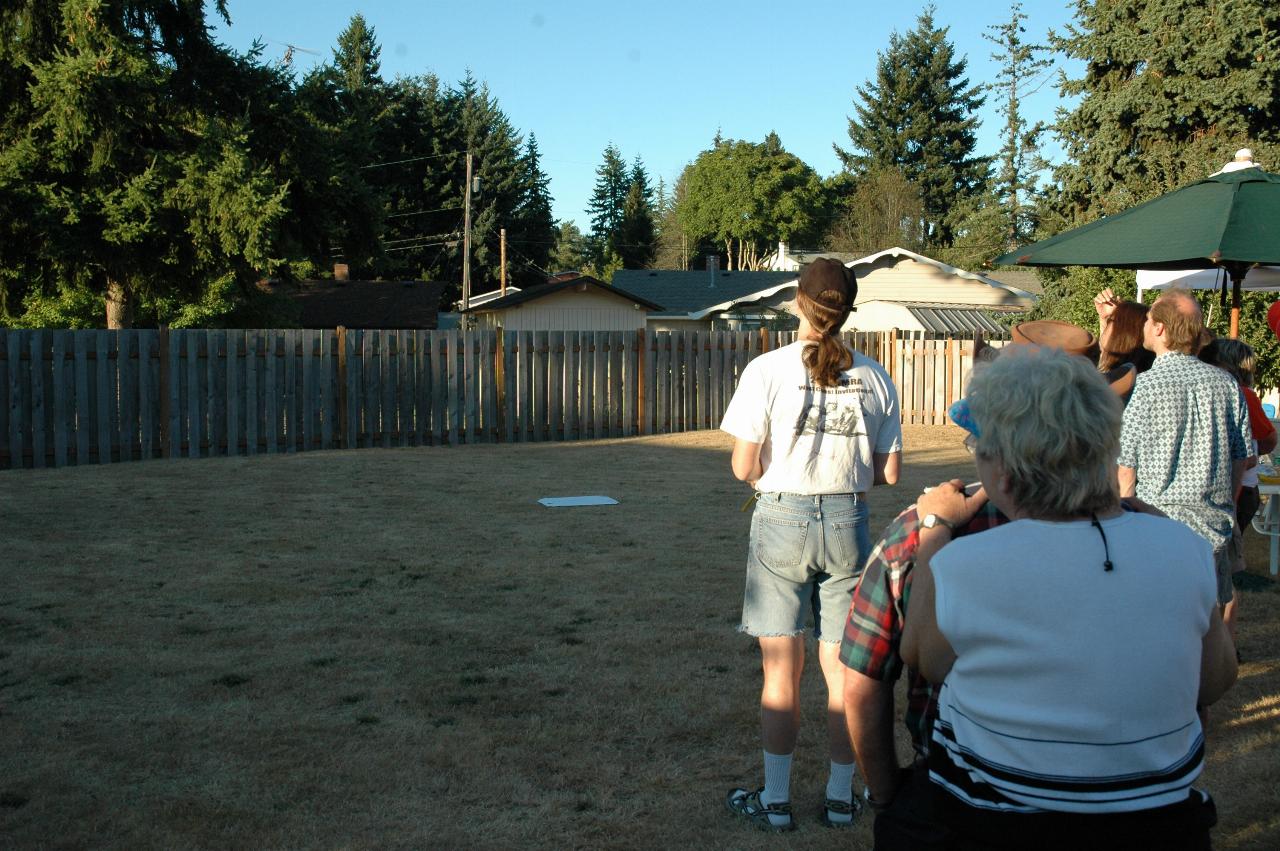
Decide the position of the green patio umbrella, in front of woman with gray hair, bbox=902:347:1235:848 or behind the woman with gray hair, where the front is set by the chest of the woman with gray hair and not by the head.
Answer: in front

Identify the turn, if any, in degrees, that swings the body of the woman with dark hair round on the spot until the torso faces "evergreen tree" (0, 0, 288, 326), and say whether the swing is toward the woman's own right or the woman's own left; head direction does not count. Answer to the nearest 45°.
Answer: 0° — they already face it

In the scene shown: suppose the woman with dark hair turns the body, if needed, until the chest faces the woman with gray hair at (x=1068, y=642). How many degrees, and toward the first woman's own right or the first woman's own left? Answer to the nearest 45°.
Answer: approximately 135° to the first woman's own left

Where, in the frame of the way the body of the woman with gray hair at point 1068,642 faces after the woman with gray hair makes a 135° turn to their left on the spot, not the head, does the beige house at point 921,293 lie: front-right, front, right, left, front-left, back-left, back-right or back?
back-right

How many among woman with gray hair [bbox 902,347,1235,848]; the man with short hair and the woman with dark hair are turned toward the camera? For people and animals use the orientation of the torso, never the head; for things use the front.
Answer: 0

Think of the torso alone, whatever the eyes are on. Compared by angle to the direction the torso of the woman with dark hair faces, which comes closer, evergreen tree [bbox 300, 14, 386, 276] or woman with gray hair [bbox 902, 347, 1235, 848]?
the evergreen tree

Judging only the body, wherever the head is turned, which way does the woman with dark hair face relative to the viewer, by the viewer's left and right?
facing away from the viewer and to the left of the viewer

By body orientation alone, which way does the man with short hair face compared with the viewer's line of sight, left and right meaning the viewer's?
facing away from the viewer and to the left of the viewer

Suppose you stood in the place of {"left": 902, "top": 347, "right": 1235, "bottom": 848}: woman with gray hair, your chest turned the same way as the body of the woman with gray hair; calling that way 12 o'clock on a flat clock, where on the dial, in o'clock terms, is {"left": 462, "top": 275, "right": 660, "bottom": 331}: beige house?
The beige house is roughly at 11 o'clock from the woman with gray hair.

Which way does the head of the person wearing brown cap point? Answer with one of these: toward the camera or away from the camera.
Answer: away from the camera

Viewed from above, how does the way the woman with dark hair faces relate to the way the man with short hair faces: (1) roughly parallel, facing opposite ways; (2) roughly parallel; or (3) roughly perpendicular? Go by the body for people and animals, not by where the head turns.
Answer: roughly parallel

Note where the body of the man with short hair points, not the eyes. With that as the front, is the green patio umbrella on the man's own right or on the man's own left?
on the man's own right

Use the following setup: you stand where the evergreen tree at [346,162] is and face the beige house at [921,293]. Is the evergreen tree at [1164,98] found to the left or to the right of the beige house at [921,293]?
right

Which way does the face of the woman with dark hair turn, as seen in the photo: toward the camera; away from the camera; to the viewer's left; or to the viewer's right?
away from the camera

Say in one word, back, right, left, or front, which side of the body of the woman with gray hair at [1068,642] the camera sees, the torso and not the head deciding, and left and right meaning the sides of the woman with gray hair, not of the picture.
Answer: back

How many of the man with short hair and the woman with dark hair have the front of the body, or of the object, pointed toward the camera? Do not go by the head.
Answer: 0

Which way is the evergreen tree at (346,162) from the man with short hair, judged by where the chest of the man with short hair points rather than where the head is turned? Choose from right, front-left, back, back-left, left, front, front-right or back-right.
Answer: front

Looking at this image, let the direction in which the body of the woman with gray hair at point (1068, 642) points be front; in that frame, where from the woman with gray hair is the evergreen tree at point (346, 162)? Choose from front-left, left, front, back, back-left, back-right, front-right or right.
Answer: front-left

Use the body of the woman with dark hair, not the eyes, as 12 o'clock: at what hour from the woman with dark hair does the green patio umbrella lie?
The green patio umbrella is roughly at 2 o'clock from the woman with dark hair.

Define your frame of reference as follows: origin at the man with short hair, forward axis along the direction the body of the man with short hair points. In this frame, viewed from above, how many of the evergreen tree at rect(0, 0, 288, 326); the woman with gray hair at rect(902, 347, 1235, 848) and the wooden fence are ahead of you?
2
